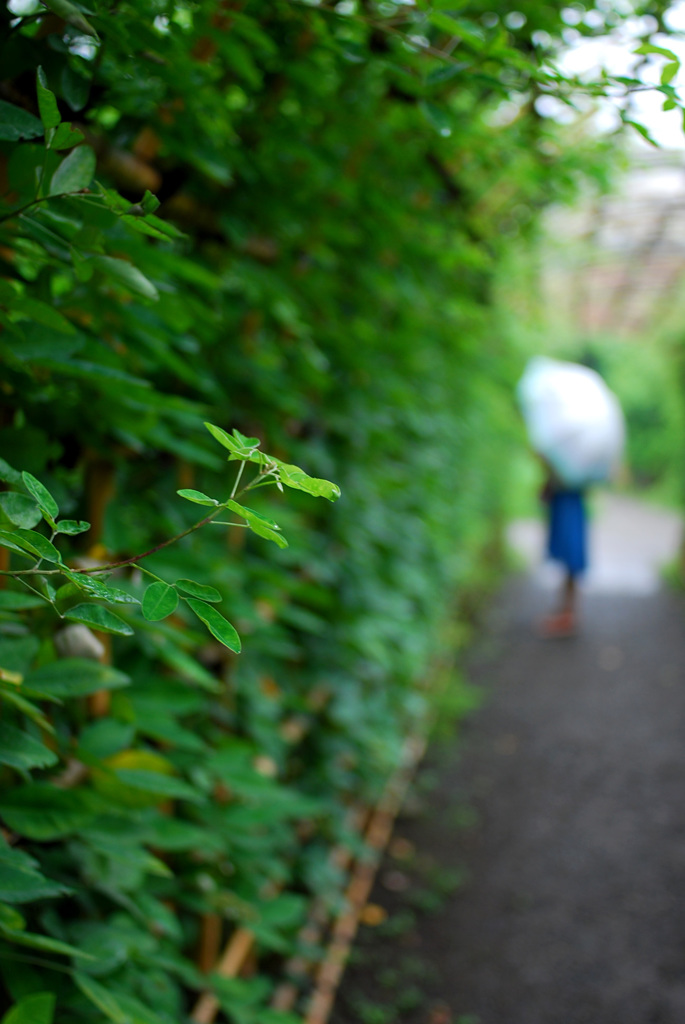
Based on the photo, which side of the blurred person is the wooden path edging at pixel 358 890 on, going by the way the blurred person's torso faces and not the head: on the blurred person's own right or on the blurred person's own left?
on the blurred person's own left

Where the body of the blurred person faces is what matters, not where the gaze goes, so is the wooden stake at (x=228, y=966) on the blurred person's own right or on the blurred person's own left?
on the blurred person's own left

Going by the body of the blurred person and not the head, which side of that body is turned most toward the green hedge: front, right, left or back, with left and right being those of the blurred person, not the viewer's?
left
